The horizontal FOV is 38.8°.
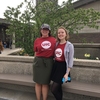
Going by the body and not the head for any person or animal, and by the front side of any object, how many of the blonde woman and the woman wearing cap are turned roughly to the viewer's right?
0

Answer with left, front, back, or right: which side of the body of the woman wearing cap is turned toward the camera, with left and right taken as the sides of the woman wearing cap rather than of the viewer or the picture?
front

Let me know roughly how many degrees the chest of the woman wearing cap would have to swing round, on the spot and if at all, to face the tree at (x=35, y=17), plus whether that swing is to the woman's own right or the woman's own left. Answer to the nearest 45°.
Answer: approximately 180°

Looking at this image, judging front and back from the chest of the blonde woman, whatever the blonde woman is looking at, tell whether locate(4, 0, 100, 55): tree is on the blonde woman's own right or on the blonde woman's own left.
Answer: on the blonde woman's own right

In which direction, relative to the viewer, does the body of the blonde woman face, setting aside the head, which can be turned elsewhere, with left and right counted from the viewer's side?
facing the viewer and to the left of the viewer
